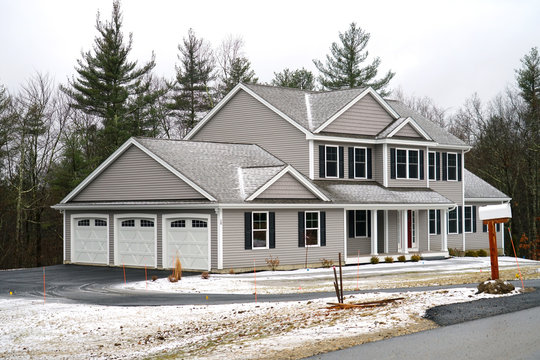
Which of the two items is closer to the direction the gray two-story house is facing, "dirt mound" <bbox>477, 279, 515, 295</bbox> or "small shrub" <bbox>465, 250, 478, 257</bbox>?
the dirt mound

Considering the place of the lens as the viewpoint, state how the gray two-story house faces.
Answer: facing the viewer and to the right of the viewer

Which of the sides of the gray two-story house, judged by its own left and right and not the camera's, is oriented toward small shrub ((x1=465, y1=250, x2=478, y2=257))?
left

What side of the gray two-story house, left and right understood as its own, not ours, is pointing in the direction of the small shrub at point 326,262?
front
